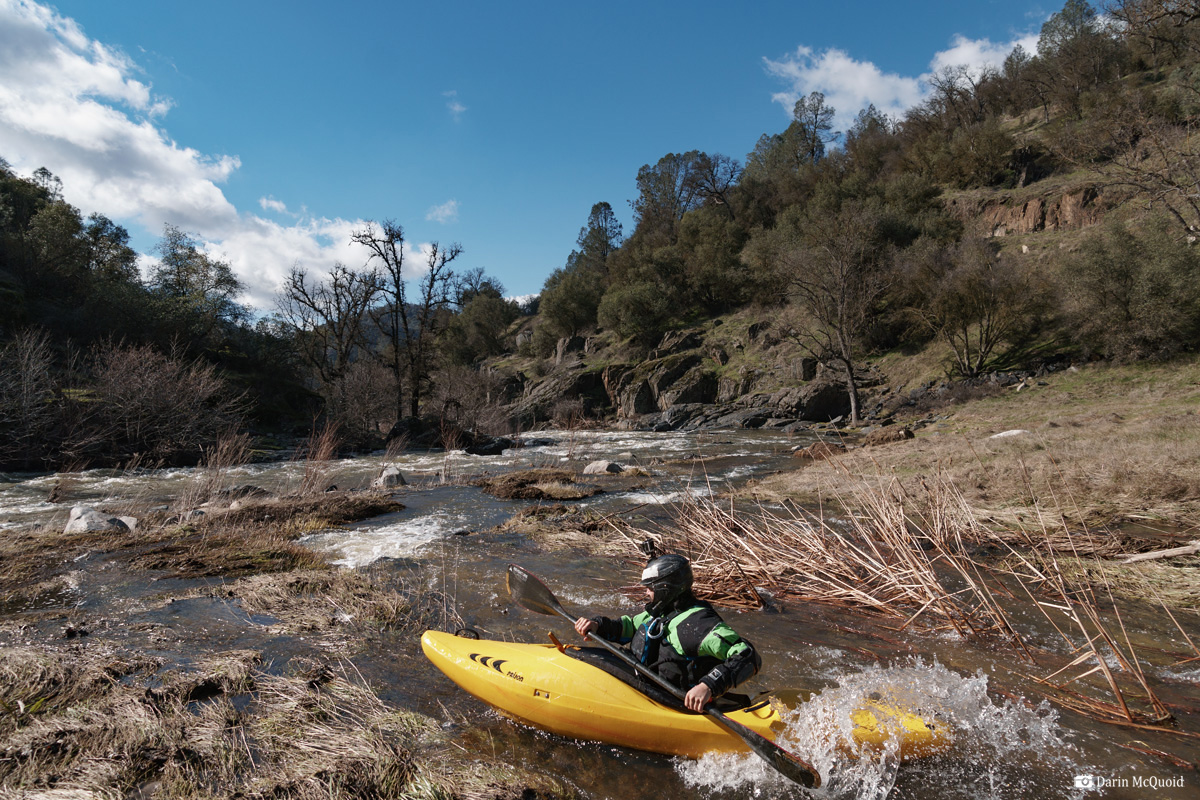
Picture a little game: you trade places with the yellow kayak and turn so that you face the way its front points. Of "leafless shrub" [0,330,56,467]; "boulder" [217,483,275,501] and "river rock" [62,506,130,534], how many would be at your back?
0

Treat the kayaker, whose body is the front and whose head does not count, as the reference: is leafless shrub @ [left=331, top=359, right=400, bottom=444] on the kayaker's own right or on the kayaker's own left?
on the kayaker's own right

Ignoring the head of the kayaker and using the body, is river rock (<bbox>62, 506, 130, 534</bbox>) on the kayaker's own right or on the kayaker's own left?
on the kayaker's own right

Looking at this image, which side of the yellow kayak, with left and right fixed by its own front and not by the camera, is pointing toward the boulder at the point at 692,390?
right

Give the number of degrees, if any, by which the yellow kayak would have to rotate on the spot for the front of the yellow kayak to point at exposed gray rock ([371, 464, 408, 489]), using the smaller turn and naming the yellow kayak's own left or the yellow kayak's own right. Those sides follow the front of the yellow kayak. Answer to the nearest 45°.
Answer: approximately 45° to the yellow kayak's own right

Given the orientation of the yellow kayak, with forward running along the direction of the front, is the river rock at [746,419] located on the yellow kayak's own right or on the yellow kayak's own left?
on the yellow kayak's own right

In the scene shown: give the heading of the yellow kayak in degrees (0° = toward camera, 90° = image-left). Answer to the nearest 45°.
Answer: approximately 90°

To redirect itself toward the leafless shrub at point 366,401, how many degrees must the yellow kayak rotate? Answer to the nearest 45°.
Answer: approximately 45° to its right

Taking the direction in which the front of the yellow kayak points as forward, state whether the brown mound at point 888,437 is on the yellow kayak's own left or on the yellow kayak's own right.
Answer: on the yellow kayak's own right

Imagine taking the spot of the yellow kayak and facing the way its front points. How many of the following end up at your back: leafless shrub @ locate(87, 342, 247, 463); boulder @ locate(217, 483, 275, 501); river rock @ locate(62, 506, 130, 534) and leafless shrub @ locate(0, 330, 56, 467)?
0

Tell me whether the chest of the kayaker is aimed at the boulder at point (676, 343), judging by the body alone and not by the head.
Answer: no

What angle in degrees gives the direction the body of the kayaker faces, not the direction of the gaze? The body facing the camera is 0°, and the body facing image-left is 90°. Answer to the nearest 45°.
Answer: approximately 45°
